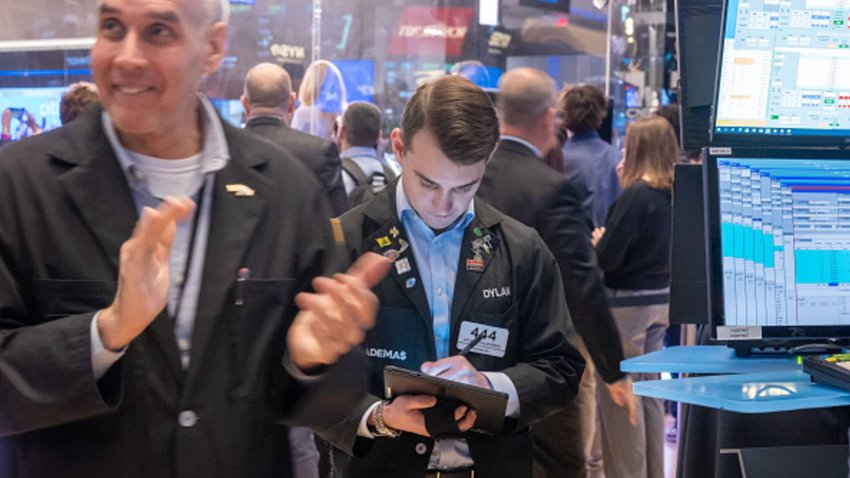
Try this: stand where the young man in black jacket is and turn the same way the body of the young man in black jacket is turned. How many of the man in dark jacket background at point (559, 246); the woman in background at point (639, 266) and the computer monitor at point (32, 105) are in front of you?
0

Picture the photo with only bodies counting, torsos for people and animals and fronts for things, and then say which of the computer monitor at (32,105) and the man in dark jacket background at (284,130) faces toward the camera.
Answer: the computer monitor

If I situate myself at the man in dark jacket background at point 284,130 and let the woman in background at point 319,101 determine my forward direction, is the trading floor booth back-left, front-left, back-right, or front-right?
back-right

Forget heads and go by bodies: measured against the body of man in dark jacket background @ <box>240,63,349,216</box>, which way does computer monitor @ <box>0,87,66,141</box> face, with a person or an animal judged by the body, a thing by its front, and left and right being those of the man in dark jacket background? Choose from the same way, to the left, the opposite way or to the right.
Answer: the opposite way

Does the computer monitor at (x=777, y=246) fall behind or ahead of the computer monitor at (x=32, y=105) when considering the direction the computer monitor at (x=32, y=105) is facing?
ahead

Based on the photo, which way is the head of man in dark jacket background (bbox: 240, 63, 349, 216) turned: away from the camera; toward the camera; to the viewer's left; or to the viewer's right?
away from the camera

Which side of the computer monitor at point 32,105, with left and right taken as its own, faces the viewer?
front

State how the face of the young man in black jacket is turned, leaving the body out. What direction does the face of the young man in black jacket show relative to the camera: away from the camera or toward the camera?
toward the camera

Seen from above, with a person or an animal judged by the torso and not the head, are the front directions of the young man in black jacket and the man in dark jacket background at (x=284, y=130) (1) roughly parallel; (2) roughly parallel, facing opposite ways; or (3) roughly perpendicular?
roughly parallel, facing opposite ways

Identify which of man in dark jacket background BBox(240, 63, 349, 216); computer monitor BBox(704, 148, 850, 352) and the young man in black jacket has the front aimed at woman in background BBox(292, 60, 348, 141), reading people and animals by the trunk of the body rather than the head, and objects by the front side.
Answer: the man in dark jacket background

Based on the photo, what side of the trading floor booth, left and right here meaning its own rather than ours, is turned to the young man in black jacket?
right

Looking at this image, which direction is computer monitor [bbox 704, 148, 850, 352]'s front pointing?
toward the camera

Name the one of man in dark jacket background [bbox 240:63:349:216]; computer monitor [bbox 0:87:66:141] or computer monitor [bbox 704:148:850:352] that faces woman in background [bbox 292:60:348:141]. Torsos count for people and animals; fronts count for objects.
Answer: the man in dark jacket background

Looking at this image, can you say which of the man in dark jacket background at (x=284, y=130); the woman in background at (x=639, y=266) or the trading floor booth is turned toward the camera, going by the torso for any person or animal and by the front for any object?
the trading floor booth

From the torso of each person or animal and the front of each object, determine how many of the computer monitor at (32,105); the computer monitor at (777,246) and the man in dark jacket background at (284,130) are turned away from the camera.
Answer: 1

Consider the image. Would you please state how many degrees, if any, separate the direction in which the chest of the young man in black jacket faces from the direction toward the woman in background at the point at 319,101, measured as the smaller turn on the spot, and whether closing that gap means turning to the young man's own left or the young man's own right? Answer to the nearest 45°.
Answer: approximately 180°

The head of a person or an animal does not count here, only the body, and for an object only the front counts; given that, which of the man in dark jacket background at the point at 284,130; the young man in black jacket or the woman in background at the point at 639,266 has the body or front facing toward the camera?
the young man in black jacket

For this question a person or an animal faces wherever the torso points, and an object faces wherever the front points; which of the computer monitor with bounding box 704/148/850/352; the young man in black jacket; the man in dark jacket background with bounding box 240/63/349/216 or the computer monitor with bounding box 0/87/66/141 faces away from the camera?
the man in dark jacket background

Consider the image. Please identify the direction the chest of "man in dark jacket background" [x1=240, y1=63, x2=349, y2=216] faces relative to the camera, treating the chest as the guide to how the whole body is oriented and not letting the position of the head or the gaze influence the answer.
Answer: away from the camera
